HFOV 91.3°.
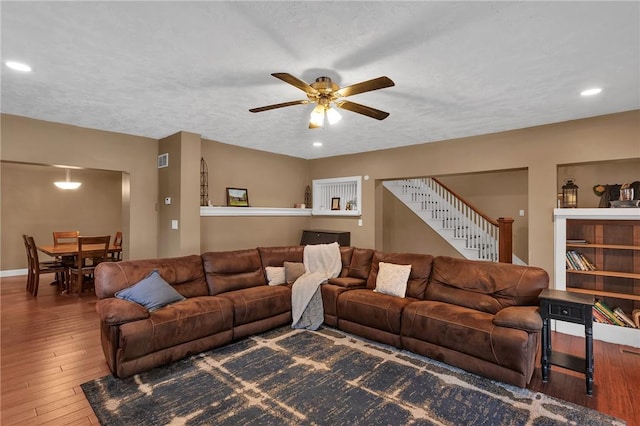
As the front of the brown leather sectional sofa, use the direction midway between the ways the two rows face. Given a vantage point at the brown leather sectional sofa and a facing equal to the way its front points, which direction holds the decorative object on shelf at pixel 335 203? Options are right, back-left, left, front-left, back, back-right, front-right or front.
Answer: back

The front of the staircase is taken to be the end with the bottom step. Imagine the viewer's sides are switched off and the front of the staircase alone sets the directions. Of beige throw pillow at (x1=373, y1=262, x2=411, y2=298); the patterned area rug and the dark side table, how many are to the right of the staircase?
3

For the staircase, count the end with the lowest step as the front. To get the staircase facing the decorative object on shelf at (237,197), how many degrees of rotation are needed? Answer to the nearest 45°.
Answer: approximately 135° to its right

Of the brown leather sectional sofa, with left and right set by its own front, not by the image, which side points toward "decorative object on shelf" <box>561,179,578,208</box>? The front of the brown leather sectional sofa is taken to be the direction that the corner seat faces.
left

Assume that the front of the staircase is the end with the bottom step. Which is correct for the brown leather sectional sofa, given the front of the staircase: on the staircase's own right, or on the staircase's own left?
on the staircase's own right

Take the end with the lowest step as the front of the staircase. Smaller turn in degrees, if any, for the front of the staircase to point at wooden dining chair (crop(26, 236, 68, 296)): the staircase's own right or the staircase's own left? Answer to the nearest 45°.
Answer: approximately 135° to the staircase's own right

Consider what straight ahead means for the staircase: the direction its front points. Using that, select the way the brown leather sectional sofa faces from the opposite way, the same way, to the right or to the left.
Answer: to the right

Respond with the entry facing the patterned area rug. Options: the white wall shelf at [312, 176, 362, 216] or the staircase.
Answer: the white wall shelf

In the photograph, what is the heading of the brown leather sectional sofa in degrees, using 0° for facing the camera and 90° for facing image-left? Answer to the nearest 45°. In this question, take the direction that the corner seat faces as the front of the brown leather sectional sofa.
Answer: approximately 0°

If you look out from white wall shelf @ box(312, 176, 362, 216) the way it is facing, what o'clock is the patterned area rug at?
The patterned area rug is roughly at 12 o'clock from the white wall shelf.
